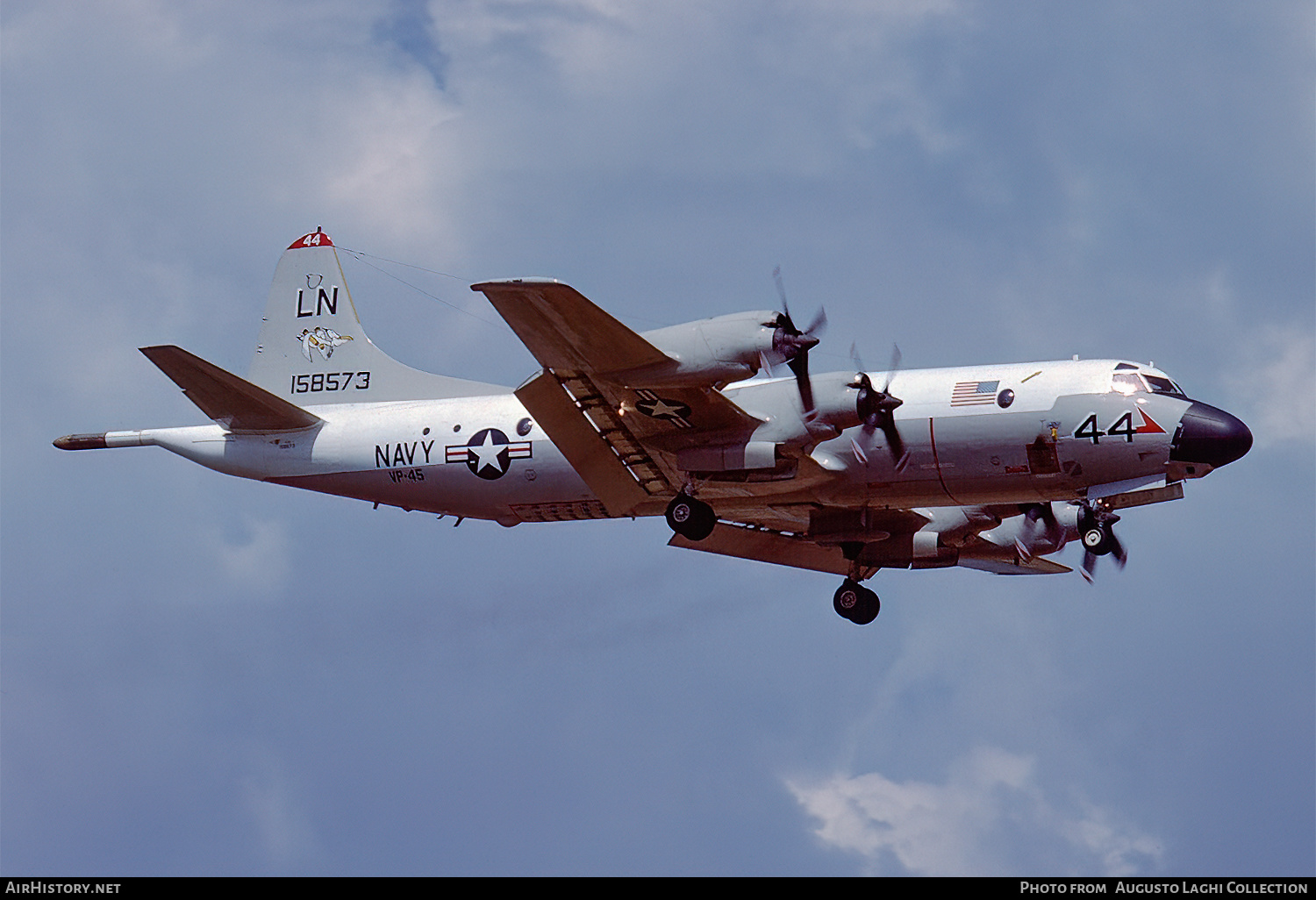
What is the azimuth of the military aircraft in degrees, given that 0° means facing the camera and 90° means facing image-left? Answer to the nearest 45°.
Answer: approximately 315°
